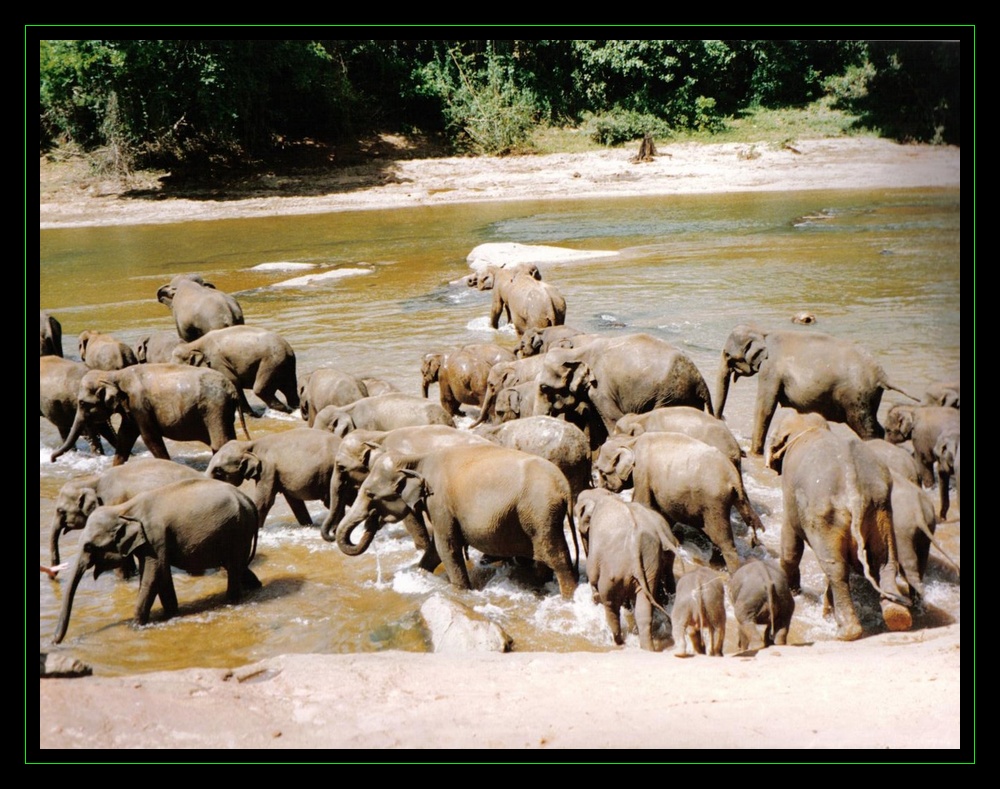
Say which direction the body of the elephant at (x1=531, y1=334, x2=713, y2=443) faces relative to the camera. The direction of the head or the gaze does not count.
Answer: to the viewer's left

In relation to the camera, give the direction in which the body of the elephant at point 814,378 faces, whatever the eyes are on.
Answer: to the viewer's left

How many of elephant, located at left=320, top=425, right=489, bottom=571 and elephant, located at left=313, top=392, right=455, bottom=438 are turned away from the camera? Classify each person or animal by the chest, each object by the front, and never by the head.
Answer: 0

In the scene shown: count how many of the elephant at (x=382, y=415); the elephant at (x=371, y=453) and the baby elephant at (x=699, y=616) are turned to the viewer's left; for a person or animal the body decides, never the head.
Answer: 2

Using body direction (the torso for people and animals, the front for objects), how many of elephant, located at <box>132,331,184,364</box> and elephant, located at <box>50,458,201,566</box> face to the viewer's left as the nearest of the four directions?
2

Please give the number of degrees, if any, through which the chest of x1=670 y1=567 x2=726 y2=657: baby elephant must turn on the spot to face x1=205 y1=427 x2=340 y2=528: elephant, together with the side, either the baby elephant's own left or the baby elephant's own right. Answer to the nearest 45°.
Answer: approximately 45° to the baby elephant's own left

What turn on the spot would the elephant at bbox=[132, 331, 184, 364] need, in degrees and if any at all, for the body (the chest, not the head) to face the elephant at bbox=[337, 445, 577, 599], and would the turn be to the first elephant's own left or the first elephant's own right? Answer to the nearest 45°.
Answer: approximately 90° to the first elephant's own left

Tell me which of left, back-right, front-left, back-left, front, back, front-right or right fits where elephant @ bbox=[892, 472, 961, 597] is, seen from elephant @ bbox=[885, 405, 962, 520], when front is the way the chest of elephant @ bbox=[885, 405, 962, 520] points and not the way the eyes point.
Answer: left

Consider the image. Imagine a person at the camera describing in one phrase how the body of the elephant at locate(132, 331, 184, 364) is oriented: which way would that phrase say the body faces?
to the viewer's left

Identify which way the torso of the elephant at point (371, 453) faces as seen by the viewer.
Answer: to the viewer's left

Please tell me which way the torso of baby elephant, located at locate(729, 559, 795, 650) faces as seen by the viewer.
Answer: away from the camera

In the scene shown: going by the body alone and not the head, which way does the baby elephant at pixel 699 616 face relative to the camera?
away from the camera

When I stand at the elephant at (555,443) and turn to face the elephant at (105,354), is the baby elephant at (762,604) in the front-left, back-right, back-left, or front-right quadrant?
back-left

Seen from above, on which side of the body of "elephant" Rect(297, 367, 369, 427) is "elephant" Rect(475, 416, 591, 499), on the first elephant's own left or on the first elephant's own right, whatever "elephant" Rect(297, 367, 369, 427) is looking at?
on the first elephant's own left

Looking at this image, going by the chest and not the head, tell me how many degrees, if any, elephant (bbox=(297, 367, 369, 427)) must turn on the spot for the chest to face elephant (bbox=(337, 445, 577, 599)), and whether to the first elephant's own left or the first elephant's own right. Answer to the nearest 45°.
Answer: approximately 90° to the first elephant's own left
